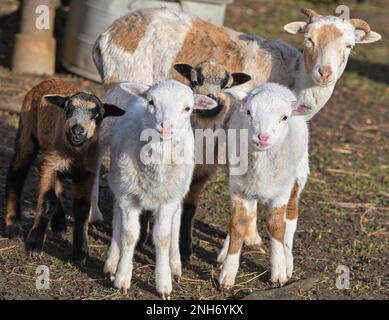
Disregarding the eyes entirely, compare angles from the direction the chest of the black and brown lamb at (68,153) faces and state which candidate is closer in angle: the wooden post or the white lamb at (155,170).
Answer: the white lamb

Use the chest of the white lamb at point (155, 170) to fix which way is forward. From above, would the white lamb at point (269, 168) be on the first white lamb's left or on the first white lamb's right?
on the first white lamb's left

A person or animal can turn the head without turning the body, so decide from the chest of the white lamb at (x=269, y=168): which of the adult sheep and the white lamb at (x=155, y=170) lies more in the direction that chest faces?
the white lamb

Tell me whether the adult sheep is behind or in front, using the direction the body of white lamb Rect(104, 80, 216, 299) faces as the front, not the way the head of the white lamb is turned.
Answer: behind

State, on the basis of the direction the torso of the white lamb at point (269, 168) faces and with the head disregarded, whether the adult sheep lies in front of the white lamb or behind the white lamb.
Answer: behind

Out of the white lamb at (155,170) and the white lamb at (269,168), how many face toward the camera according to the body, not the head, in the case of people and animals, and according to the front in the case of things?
2

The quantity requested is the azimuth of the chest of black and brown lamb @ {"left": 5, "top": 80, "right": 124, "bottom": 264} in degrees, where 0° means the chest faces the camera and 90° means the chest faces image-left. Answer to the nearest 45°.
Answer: approximately 315°

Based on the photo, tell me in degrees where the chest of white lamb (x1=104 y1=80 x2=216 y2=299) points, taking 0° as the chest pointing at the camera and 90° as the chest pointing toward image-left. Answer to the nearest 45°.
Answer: approximately 0°

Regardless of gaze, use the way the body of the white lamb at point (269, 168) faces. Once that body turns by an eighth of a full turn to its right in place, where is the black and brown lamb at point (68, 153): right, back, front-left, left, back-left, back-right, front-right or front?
front-right
